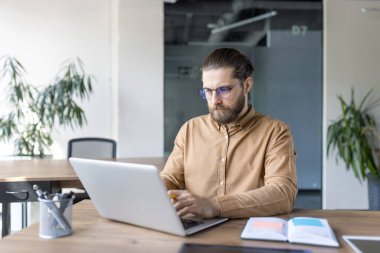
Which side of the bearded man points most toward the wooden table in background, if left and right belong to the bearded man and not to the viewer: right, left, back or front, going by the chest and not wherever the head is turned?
right

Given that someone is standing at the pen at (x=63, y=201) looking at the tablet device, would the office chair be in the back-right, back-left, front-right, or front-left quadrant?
back-left

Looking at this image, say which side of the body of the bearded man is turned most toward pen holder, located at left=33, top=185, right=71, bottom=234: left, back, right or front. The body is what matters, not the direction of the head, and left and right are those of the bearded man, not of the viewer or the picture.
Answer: front

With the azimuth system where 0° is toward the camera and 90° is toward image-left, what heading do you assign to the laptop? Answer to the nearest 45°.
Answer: approximately 225°

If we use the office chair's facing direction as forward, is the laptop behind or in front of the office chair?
in front

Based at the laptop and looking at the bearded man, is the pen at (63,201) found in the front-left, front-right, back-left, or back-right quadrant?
back-left

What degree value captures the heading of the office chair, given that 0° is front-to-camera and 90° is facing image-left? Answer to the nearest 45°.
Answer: approximately 0°

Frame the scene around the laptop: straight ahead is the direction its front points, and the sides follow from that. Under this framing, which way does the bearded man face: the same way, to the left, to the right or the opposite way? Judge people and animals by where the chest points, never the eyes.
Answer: the opposite way

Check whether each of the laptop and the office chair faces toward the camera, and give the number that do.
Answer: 1

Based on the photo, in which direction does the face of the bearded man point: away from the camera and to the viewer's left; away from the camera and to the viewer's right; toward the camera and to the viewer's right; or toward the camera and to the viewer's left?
toward the camera and to the viewer's left

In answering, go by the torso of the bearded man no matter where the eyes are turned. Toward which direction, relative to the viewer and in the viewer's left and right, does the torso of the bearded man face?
facing the viewer and to the left of the viewer

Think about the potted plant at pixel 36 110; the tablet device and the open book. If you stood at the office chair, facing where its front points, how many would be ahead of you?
2
